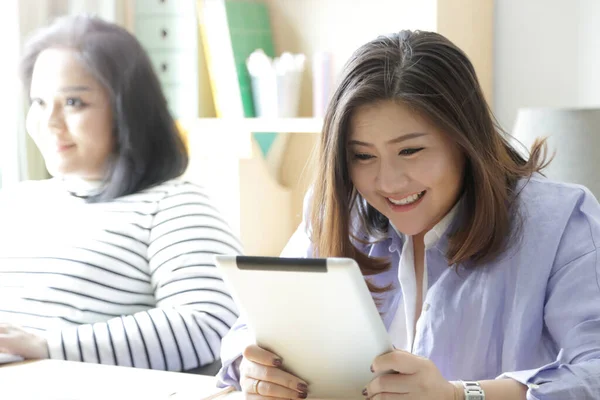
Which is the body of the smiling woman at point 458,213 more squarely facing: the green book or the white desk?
the white desk

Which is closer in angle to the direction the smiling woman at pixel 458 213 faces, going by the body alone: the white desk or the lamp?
the white desk

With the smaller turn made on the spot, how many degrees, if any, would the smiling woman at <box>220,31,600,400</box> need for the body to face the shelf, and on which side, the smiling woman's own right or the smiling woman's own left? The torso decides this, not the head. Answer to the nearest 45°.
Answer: approximately 135° to the smiling woman's own right

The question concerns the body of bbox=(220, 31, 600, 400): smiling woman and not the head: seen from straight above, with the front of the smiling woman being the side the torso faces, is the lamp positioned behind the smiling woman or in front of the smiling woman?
behind

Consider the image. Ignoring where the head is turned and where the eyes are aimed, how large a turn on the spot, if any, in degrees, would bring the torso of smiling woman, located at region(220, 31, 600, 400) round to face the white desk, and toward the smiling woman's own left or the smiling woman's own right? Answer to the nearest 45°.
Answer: approximately 45° to the smiling woman's own right

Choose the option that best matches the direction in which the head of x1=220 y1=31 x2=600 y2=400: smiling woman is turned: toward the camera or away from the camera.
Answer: toward the camera

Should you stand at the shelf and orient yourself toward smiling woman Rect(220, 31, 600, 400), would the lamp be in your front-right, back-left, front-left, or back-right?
front-left

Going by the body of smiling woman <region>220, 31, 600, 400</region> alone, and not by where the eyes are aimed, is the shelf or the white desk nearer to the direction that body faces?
the white desk

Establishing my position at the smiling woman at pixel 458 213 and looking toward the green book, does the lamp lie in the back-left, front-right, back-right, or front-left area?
front-right

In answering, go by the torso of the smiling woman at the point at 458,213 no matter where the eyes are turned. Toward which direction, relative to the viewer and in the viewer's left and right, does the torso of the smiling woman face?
facing the viewer and to the left of the viewer

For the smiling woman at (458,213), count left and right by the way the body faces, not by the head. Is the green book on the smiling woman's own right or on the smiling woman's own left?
on the smiling woman's own right
